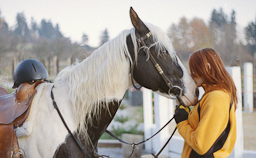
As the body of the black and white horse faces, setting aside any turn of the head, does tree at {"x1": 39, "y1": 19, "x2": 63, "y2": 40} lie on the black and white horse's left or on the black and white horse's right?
on the black and white horse's left

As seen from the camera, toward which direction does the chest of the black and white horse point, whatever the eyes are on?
to the viewer's right

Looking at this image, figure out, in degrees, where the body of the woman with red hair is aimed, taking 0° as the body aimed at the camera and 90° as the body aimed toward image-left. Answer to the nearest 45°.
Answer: approximately 90°

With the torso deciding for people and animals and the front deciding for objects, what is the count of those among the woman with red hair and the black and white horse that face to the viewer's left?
1

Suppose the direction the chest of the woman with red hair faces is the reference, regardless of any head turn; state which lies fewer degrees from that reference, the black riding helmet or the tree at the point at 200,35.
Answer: the black riding helmet

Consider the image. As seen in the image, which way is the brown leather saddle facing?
to the viewer's right

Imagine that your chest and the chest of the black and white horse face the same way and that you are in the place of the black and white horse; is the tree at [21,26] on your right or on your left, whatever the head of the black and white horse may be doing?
on your left
